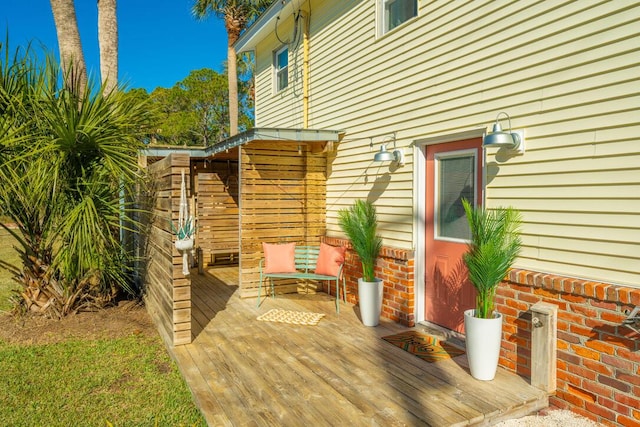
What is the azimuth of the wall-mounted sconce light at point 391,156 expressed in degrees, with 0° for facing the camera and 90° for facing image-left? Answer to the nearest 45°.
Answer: approximately 45°

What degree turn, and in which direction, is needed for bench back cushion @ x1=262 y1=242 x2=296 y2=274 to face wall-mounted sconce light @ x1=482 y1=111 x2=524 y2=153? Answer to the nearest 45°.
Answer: approximately 45° to its left

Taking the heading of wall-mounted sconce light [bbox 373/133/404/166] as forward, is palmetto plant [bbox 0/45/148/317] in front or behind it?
in front

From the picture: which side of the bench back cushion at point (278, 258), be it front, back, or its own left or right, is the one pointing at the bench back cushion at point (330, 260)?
left

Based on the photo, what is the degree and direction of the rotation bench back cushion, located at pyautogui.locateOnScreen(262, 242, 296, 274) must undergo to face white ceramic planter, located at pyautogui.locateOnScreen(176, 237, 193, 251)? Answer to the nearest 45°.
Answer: approximately 45° to its right

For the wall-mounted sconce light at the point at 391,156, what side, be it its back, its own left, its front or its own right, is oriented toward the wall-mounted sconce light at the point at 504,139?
left

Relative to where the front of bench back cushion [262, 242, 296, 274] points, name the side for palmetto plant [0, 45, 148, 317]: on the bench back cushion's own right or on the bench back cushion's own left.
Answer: on the bench back cushion's own right

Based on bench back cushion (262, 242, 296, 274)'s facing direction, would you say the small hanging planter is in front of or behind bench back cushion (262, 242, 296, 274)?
in front

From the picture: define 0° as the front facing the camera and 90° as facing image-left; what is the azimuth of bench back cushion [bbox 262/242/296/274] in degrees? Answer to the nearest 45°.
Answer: approximately 0°

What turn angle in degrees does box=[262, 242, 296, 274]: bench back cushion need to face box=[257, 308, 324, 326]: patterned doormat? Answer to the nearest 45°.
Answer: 0° — it already faces it

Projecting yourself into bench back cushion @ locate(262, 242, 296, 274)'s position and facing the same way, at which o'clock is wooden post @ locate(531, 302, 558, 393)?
The wooden post is roughly at 11 o'clock from the bench back cushion.

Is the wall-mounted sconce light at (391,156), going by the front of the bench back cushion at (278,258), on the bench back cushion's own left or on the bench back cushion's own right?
on the bench back cushion's own left

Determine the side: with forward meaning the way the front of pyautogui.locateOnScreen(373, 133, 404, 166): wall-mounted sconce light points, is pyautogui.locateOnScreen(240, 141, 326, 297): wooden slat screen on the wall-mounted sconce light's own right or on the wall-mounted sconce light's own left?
on the wall-mounted sconce light's own right
